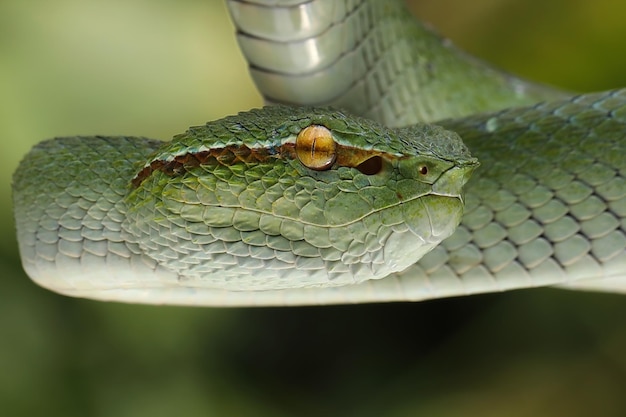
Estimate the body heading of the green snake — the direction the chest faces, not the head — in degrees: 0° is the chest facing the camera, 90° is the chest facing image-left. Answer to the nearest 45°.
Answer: approximately 270°
